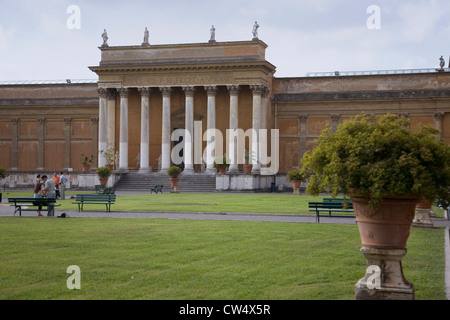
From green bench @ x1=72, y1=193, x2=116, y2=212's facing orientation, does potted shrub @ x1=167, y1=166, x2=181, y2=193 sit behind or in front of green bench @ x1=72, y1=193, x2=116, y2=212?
behind

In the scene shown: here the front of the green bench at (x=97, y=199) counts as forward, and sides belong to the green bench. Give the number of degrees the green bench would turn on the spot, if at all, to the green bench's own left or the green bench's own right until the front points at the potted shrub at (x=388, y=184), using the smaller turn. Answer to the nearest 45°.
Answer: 0° — it already faces it

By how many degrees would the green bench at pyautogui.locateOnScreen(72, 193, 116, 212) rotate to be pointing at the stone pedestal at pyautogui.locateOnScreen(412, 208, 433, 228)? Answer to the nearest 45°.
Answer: approximately 45° to its left

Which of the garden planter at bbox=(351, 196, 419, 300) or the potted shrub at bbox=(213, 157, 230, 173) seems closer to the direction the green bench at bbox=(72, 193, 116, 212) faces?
the garden planter

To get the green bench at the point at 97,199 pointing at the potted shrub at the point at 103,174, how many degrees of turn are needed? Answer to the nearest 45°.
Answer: approximately 180°

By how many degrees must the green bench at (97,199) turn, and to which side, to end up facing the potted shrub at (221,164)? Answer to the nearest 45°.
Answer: approximately 135° to its left

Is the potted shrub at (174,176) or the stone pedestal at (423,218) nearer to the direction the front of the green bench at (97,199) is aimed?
the stone pedestal

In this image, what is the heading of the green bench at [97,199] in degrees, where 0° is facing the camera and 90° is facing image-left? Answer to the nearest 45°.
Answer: approximately 0°

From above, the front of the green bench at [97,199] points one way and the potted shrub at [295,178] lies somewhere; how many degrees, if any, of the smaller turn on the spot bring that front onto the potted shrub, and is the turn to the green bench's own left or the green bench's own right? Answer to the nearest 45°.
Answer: approximately 135° to the green bench's own left
